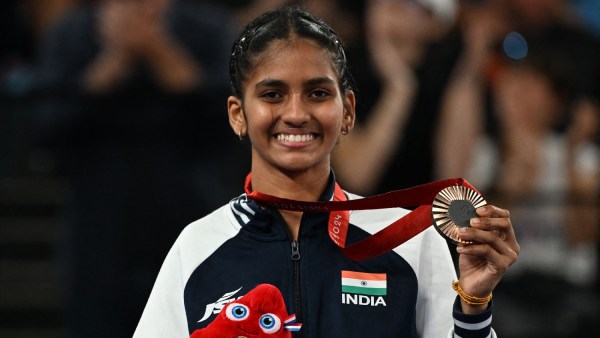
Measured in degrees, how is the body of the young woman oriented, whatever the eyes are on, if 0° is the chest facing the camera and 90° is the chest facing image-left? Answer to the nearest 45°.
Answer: approximately 0°

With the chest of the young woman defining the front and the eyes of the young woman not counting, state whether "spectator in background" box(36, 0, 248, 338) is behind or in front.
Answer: behind

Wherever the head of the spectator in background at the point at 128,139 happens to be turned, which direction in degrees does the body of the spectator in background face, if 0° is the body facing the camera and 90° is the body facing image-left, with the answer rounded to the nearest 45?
approximately 0°

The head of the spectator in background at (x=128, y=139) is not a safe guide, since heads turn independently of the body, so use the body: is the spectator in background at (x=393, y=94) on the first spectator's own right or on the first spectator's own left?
on the first spectator's own left

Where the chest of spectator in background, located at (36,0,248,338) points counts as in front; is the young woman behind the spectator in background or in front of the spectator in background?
in front

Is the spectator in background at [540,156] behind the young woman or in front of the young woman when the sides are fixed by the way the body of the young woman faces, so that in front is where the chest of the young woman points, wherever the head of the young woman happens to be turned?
behind

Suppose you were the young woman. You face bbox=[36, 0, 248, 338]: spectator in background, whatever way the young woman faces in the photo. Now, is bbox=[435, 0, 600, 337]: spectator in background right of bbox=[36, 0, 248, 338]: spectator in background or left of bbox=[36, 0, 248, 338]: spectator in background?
right
